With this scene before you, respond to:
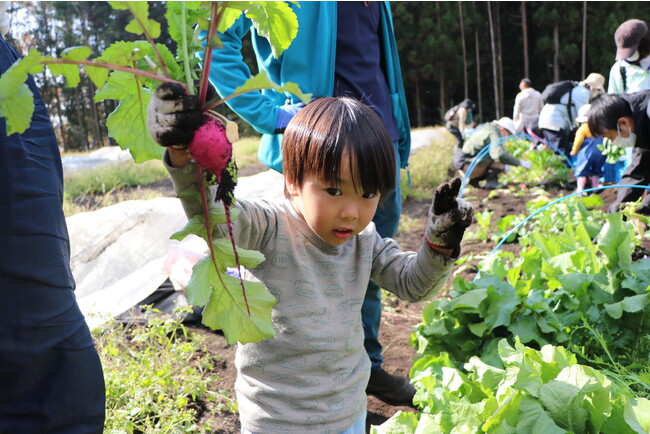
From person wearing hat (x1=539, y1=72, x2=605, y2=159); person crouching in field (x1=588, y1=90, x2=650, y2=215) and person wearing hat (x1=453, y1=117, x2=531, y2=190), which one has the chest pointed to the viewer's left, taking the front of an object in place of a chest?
the person crouching in field

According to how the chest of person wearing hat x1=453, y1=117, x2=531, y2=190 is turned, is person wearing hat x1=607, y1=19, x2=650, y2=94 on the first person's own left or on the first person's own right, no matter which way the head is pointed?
on the first person's own right

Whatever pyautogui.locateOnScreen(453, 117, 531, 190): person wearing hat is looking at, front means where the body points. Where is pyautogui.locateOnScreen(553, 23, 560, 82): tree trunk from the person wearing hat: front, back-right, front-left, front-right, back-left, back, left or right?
left

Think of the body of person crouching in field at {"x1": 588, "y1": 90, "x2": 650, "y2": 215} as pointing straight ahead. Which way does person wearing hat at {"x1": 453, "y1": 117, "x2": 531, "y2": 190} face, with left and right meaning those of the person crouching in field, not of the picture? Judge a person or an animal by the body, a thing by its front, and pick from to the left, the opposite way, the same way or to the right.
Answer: the opposite way

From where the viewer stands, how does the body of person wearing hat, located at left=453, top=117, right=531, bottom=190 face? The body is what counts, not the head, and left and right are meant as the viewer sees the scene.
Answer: facing to the right of the viewer

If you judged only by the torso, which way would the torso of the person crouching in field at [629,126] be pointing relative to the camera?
to the viewer's left

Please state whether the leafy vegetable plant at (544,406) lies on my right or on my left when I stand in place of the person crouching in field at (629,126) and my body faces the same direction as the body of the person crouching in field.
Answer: on my left

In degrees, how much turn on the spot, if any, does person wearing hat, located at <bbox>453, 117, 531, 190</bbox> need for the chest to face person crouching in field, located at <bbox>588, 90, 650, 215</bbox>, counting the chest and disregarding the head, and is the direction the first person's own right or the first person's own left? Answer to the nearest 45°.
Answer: approximately 90° to the first person's own right

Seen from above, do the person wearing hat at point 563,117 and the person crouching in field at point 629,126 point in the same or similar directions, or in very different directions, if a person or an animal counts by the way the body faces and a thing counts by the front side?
very different directions

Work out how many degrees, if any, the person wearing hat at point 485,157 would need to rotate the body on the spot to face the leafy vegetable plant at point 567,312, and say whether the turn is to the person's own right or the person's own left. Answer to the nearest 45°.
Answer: approximately 90° to the person's own right

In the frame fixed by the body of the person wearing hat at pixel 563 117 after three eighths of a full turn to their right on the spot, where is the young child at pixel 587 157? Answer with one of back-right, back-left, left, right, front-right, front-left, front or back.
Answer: front-left

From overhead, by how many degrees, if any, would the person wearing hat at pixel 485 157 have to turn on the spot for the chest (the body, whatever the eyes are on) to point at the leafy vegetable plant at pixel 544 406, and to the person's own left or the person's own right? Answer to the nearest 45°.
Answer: approximately 90° to the person's own right

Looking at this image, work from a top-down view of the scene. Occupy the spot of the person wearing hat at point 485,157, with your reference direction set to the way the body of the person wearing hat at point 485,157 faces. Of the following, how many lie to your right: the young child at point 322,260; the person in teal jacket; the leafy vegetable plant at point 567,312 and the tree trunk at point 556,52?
3
